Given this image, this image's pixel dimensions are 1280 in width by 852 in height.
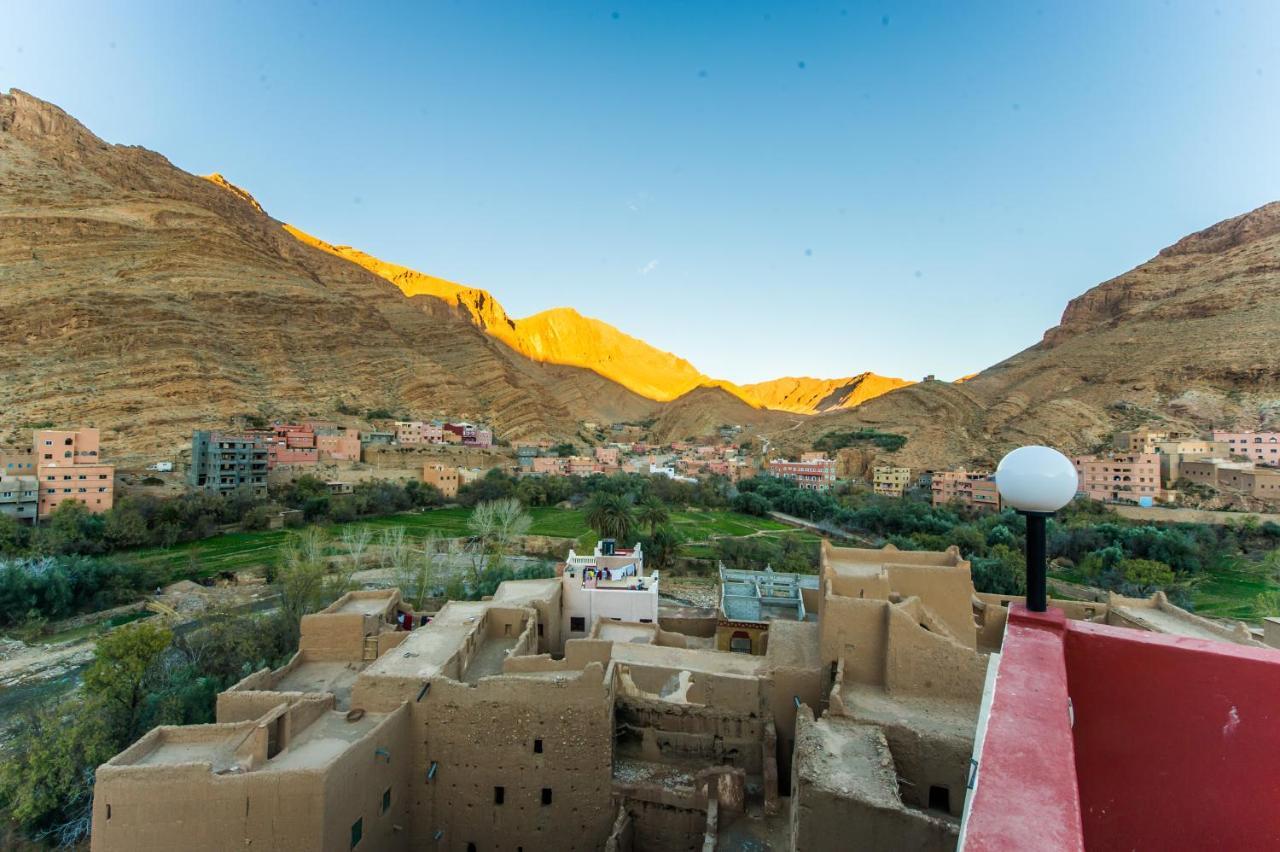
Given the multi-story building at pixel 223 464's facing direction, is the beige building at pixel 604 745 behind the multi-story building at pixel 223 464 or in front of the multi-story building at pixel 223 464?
in front

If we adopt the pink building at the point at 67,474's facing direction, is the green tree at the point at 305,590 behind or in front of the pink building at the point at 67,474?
in front

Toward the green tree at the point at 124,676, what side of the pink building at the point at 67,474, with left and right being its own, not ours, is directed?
front

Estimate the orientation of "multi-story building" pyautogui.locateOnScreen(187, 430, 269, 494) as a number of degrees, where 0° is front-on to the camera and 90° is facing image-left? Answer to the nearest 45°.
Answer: approximately 315°

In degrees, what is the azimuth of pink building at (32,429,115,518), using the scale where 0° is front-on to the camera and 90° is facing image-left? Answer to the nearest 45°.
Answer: approximately 0°

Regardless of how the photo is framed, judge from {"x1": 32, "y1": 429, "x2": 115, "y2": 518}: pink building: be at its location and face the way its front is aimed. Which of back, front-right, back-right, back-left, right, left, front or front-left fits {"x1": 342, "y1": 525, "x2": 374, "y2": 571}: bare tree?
front-left

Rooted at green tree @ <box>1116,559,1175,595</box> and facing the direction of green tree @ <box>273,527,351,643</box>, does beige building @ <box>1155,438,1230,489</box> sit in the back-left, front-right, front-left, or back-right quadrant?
back-right

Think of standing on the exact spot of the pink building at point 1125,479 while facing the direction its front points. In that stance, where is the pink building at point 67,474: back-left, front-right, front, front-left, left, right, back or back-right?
front-right

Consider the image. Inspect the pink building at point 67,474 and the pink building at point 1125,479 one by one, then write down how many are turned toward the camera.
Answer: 2

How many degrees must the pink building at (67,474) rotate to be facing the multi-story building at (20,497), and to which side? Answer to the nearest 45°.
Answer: approximately 45° to its right
